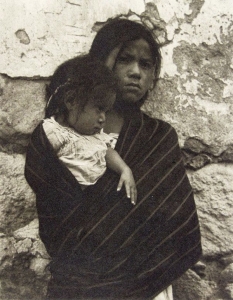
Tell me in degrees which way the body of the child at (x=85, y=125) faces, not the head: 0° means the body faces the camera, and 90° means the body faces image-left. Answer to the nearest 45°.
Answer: approximately 315°

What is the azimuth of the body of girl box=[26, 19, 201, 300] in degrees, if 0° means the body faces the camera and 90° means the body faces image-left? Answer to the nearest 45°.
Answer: approximately 0°
